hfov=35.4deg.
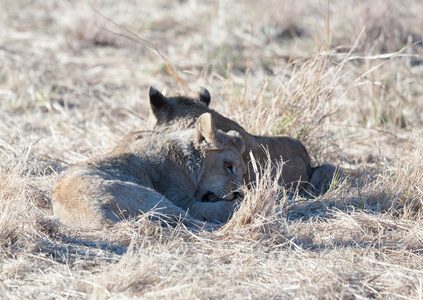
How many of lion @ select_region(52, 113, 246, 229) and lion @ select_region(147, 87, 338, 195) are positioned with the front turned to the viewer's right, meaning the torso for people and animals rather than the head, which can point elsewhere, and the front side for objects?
1

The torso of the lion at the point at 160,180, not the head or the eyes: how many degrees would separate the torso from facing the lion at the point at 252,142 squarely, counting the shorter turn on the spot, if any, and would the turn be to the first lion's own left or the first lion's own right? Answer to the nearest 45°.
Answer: approximately 45° to the first lion's own left

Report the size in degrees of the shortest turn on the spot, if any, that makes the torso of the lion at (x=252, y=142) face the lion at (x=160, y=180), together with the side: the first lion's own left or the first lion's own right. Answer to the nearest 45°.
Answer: approximately 90° to the first lion's own left

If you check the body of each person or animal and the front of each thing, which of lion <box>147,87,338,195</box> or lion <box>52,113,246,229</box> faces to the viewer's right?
lion <box>52,113,246,229</box>

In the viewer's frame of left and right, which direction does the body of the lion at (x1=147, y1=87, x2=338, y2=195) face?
facing away from the viewer and to the left of the viewer

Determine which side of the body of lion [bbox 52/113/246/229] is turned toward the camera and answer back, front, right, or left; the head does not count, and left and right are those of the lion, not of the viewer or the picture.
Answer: right
